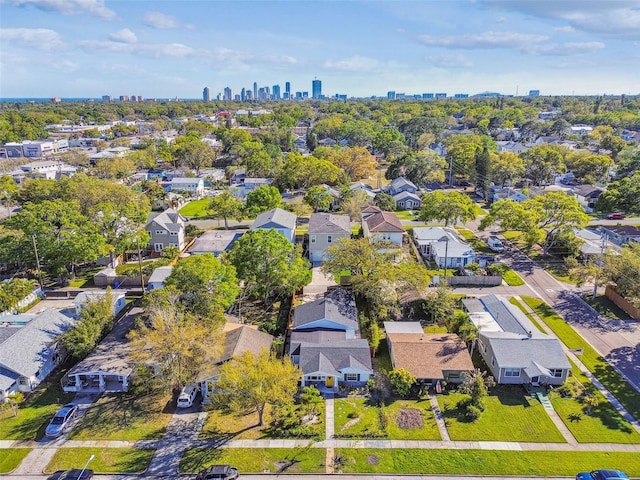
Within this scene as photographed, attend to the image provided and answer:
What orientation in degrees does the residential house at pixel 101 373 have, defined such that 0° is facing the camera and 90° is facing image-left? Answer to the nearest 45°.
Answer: approximately 0°

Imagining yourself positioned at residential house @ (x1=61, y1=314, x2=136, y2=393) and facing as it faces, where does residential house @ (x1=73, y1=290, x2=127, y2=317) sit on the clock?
residential house @ (x1=73, y1=290, x2=127, y2=317) is roughly at 6 o'clock from residential house @ (x1=61, y1=314, x2=136, y2=393).

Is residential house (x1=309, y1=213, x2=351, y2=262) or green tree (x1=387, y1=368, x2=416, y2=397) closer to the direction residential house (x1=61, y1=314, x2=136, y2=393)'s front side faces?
the green tree

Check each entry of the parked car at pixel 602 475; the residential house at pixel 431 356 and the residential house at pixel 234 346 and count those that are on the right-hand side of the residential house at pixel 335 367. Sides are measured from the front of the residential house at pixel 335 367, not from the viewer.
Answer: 1

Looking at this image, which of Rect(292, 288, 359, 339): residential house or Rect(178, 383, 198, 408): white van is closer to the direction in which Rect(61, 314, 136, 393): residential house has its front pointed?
the white van

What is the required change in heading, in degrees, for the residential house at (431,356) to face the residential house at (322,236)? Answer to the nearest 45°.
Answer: approximately 135° to its right

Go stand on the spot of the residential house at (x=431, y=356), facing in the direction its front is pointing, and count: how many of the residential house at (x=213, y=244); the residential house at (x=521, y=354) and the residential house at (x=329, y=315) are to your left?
1

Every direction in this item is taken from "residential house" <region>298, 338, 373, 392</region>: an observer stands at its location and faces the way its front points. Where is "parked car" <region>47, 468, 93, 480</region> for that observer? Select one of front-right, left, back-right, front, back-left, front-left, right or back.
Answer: front-right

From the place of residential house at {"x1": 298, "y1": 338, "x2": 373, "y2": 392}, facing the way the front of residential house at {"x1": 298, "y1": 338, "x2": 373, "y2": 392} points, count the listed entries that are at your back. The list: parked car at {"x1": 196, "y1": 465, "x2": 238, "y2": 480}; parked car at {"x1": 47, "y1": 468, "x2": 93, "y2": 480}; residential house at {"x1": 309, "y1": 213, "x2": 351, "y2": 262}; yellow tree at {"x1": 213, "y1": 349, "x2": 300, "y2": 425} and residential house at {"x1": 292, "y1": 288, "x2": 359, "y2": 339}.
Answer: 2

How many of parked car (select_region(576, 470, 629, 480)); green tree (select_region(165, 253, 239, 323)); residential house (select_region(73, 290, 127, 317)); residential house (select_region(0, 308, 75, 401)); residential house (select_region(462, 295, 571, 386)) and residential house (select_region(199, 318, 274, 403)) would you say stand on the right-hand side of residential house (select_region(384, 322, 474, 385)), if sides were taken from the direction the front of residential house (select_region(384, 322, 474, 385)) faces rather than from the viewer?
4

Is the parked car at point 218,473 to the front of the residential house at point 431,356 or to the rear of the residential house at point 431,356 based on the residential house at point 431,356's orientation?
to the front
